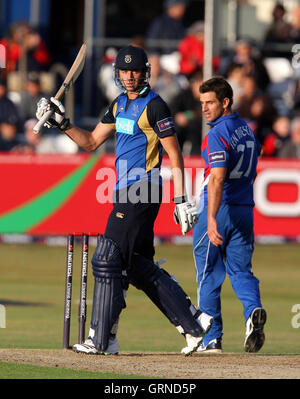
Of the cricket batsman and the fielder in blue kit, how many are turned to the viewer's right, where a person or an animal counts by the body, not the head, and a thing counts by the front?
0

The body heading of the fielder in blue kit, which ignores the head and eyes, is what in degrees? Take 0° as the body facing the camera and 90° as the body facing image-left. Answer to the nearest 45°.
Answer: approximately 135°

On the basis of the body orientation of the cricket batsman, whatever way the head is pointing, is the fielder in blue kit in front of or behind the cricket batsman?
behind

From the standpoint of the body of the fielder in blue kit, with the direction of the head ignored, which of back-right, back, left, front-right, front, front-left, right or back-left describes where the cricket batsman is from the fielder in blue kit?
left
